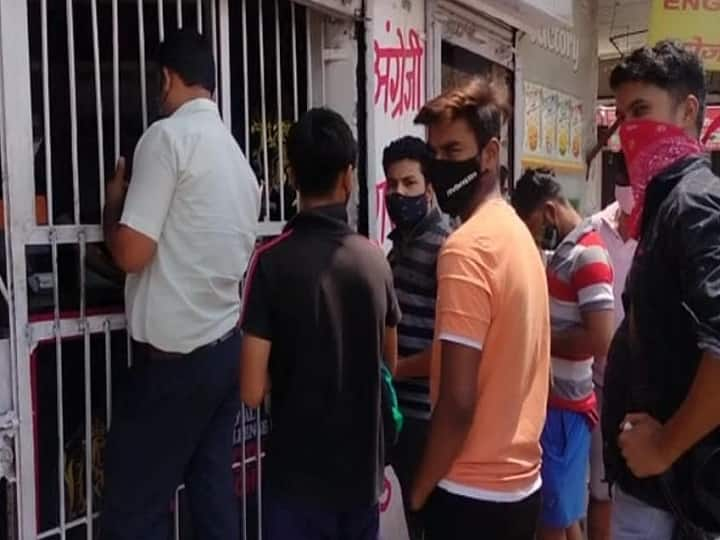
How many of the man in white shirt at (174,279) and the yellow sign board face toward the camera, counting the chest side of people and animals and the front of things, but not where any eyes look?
1

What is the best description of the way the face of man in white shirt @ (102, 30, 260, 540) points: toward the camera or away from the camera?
away from the camera

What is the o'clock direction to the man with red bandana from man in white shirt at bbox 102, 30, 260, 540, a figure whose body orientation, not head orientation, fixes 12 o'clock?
The man with red bandana is roughly at 6 o'clock from the man in white shirt.

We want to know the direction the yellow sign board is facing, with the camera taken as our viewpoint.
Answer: facing the viewer

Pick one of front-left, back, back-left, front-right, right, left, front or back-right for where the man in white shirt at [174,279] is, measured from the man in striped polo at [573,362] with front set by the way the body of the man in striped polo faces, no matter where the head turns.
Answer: front

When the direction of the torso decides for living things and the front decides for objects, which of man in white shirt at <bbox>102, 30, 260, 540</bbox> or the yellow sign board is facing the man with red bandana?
the yellow sign board

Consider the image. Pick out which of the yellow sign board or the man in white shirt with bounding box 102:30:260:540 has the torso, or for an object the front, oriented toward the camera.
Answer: the yellow sign board

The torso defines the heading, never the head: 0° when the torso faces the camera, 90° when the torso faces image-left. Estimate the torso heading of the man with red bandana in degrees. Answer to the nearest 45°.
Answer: approximately 45°

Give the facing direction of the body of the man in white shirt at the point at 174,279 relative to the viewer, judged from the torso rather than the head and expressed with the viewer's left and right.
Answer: facing away from the viewer and to the left of the viewer

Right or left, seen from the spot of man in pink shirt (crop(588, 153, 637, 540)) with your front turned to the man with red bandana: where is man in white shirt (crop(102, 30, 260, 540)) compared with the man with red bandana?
right

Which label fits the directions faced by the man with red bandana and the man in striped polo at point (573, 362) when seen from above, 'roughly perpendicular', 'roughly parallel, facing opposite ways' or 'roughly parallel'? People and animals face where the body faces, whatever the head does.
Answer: roughly parallel

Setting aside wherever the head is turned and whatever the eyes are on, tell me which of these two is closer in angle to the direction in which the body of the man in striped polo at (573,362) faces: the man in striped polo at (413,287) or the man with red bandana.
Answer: the man in striped polo

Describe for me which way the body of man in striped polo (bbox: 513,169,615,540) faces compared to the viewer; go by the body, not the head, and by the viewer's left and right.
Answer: facing the viewer and to the left of the viewer
